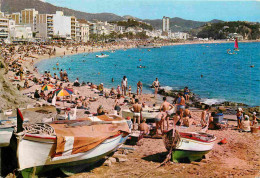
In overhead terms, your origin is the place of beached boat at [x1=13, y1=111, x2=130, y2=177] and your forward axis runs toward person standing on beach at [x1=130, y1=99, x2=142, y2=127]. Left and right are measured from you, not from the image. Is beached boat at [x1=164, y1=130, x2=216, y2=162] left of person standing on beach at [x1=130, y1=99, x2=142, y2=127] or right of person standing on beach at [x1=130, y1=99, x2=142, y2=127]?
right

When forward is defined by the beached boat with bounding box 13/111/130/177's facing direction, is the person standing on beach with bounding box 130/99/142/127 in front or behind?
behind

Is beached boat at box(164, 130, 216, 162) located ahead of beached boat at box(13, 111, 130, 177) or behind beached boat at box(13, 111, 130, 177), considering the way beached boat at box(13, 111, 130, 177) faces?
behind

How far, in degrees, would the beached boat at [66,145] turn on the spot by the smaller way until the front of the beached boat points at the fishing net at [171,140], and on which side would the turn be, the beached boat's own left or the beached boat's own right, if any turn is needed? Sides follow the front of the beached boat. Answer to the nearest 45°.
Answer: approximately 135° to the beached boat's own left

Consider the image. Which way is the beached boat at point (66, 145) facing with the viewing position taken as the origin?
facing the viewer and to the left of the viewer
